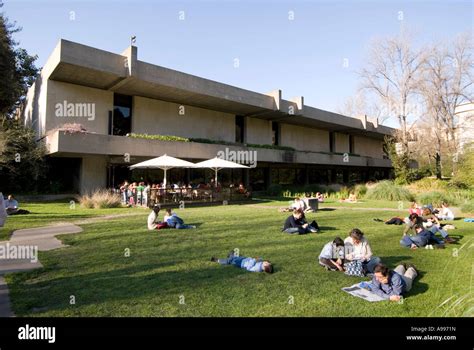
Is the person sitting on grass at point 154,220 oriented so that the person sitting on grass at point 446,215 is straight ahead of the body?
yes

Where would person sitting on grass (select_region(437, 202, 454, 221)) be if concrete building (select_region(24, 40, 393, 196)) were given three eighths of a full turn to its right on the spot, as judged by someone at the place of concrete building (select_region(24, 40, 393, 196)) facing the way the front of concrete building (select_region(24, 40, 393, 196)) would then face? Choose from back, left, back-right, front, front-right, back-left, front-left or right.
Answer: back-left

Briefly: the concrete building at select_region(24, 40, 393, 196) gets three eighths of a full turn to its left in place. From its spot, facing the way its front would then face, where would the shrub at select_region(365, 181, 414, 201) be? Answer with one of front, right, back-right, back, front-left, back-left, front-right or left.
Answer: right

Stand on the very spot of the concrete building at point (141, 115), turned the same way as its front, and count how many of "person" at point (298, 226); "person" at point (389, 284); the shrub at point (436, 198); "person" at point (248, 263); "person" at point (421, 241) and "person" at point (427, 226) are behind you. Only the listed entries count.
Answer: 0

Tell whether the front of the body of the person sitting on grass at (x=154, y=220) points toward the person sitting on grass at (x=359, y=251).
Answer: no

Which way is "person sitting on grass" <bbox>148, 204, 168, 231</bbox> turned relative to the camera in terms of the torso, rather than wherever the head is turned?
to the viewer's right

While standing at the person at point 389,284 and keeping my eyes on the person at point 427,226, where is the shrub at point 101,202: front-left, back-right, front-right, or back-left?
front-left

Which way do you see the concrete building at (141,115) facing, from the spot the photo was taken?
facing the viewer and to the right of the viewer

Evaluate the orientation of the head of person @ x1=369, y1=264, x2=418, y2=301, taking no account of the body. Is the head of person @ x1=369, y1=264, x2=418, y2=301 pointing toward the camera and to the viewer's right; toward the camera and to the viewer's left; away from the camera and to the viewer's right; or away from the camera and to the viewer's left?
toward the camera and to the viewer's left
